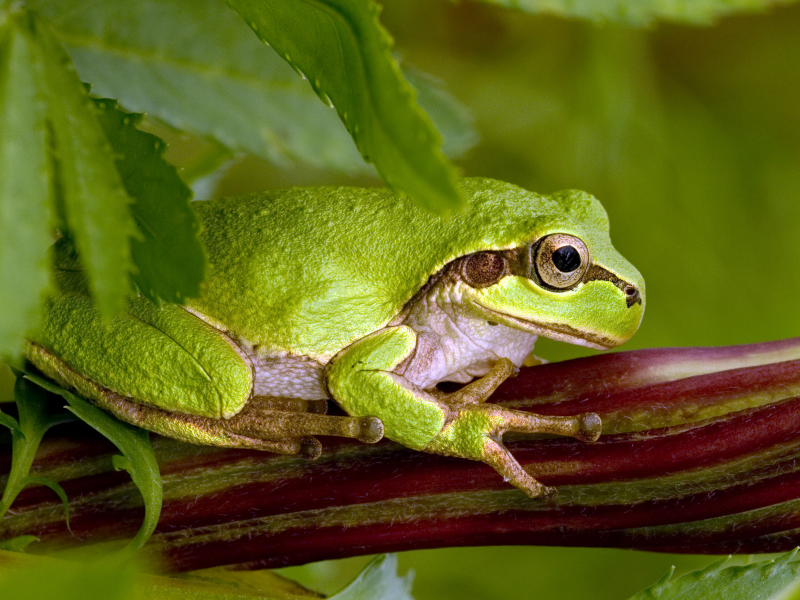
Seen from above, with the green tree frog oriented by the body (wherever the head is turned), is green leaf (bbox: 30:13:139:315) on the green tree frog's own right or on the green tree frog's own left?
on the green tree frog's own right

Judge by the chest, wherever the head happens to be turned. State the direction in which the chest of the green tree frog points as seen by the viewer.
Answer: to the viewer's right

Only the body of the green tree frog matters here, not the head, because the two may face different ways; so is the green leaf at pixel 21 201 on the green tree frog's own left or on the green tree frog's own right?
on the green tree frog's own right

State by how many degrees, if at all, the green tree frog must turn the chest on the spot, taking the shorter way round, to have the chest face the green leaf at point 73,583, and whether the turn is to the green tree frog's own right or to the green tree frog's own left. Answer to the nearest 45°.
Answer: approximately 90° to the green tree frog's own right
